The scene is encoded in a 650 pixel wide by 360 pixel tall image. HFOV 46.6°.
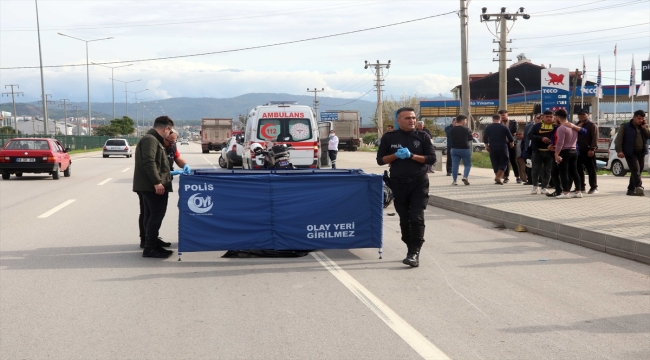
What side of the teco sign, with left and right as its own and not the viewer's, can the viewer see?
front

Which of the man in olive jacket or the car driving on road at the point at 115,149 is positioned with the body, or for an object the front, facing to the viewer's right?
the man in olive jacket

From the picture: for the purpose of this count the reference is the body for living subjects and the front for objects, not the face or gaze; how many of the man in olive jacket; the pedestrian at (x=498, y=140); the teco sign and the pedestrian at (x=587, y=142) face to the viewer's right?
1

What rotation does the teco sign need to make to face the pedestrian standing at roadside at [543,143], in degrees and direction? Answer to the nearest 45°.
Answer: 0° — it already faces them

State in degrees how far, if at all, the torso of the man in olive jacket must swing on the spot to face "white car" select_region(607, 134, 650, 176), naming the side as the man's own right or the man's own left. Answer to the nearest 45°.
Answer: approximately 45° to the man's own left

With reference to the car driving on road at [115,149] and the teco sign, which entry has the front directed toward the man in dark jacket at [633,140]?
the teco sign

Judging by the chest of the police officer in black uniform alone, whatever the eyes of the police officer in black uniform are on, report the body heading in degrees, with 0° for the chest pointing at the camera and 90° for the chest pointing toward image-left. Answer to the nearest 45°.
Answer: approximately 0°

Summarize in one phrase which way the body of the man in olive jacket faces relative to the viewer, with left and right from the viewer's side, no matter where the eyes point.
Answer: facing to the right of the viewer

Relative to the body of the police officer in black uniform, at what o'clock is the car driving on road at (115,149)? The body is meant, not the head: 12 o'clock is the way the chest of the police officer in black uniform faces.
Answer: The car driving on road is roughly at 5 o'clock from the police officer in black uniform.

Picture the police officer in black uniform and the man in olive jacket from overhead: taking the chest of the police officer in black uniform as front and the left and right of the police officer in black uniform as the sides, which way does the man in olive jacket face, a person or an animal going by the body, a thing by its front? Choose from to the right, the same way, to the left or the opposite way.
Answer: to the left

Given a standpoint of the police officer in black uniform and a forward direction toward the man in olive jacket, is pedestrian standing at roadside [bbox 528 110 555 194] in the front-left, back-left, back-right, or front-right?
back-right
